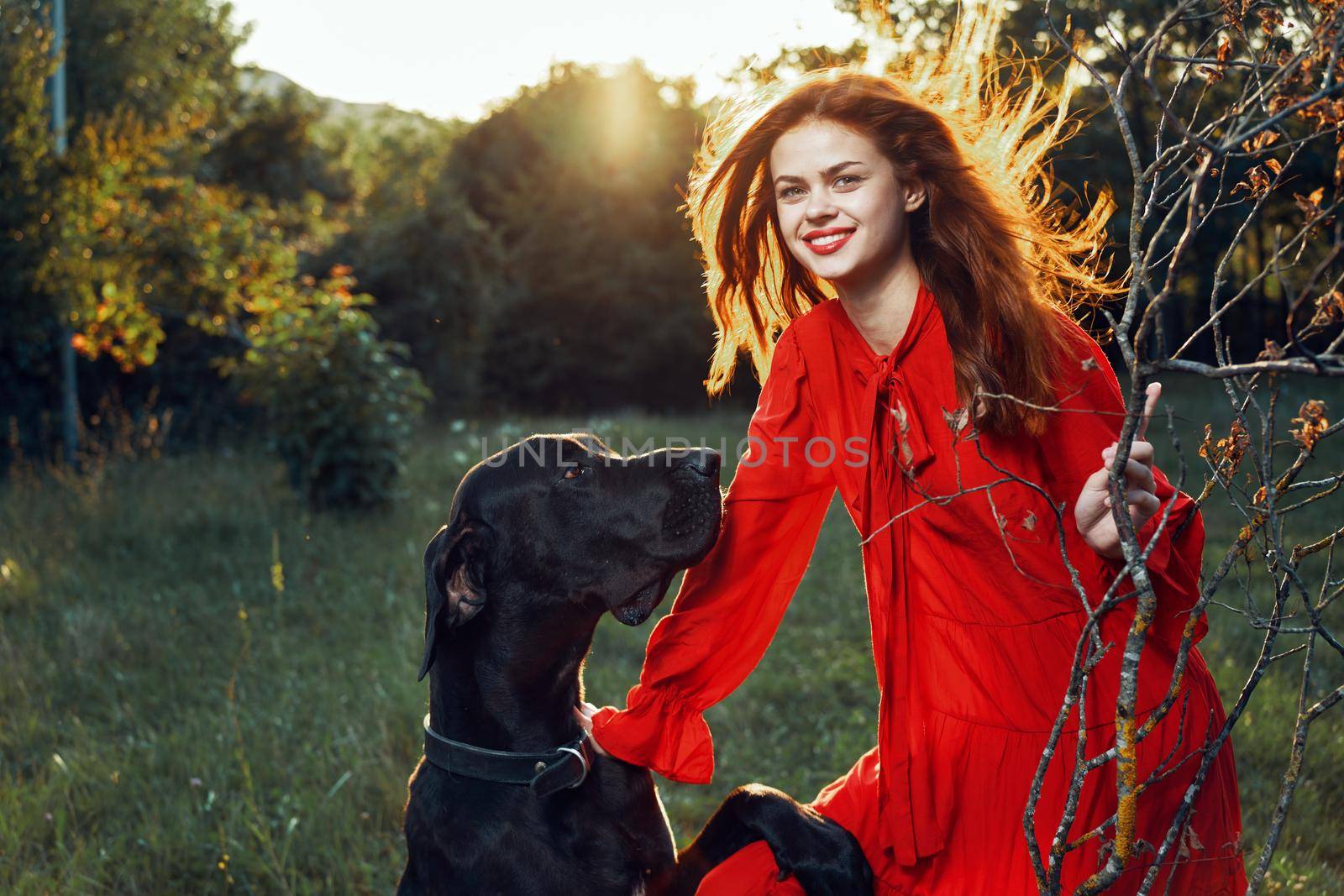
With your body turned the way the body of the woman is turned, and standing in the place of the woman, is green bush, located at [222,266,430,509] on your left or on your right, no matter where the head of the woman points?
on your right

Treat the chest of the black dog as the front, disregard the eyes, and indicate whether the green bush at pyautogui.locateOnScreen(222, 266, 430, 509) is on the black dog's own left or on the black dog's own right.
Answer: on the black dog's own left

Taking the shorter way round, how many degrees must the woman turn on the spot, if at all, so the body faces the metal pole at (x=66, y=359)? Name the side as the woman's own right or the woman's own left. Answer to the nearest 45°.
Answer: approximately 90° to the woman's own right

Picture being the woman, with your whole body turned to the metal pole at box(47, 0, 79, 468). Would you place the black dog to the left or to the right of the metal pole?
left

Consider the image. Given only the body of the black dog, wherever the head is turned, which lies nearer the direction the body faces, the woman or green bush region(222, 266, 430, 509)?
the woman

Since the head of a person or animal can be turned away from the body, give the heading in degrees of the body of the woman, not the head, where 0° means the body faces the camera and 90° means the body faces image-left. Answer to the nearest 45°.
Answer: approximately 45°

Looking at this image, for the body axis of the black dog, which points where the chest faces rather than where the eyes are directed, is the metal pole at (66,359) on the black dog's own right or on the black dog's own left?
on the black dog's own left

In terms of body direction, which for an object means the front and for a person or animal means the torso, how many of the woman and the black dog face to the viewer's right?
1

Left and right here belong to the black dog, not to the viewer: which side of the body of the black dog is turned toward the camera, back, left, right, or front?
right
